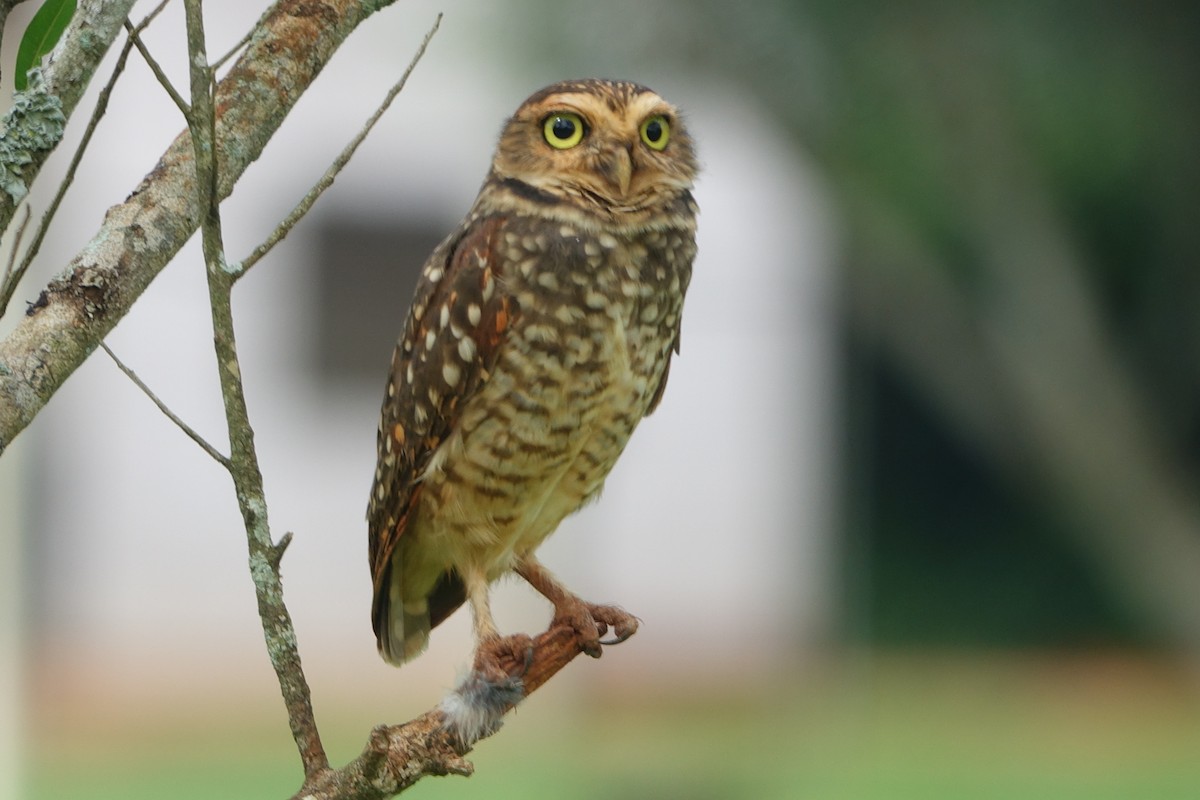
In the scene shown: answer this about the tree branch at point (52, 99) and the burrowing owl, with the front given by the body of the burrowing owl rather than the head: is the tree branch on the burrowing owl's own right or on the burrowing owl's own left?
on the burrowing owl's own right

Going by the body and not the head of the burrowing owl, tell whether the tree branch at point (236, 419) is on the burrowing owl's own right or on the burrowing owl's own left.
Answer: on the burrowing owl's own right

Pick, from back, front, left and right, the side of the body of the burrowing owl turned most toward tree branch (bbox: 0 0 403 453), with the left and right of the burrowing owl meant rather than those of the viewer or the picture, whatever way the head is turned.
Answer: right

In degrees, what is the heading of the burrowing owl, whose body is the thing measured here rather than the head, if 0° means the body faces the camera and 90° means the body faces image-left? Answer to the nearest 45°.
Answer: approximately 315°
